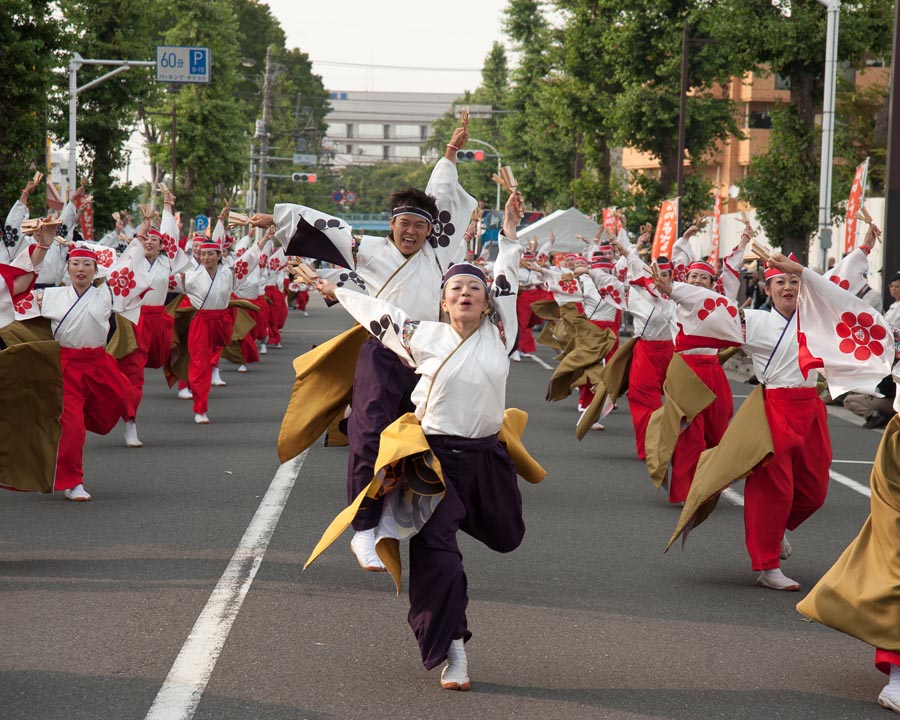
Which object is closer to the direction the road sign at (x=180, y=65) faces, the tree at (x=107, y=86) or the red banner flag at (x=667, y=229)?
the red banner flag
